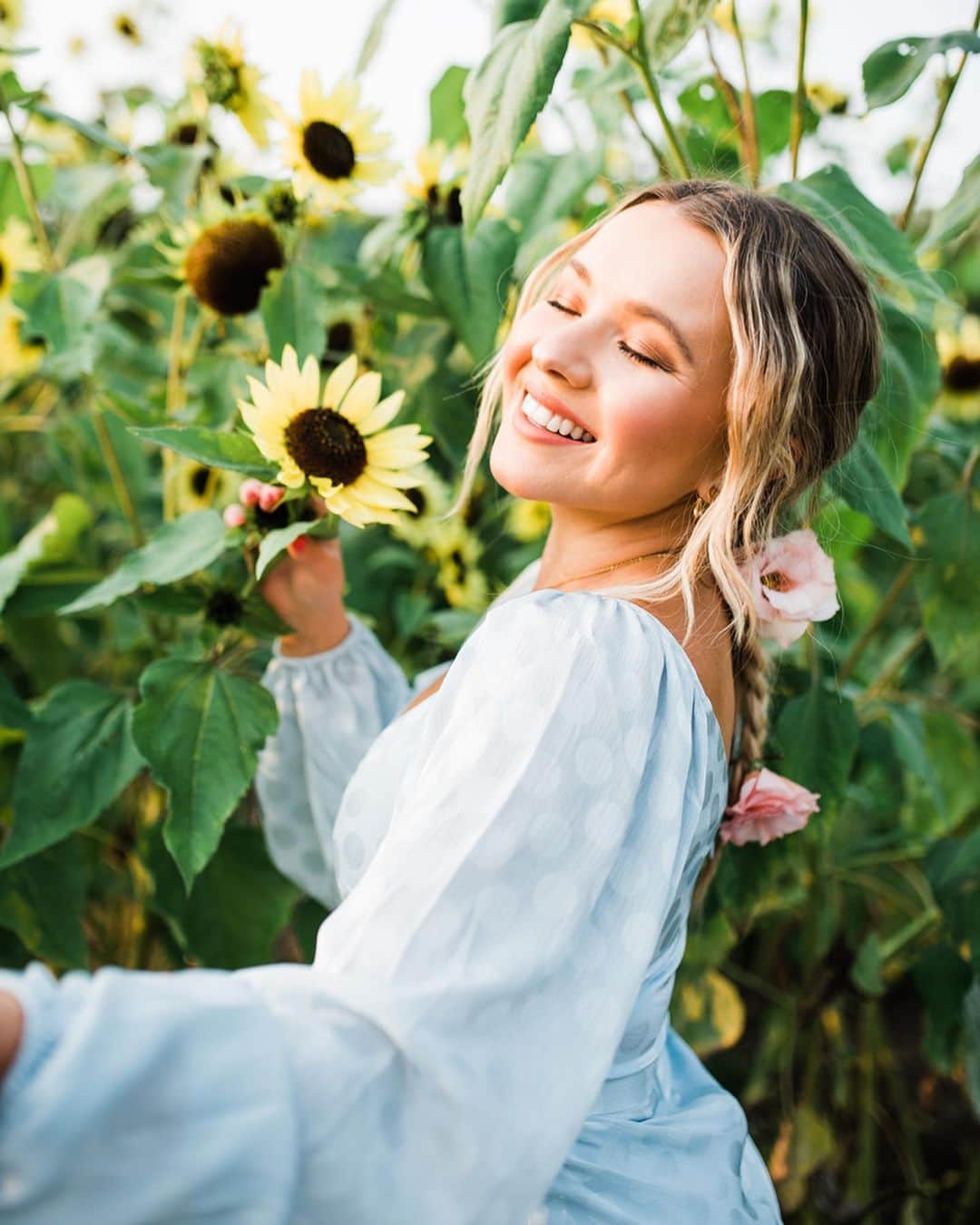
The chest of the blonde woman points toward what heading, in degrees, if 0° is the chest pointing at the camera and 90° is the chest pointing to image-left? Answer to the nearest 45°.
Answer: approximately 90°

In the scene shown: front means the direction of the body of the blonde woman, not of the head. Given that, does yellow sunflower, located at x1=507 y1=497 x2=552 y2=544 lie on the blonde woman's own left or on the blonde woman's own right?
on the blonde woman's own right
